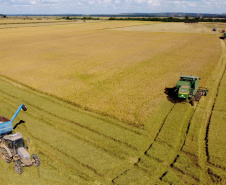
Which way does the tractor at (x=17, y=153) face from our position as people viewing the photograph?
facing the viewer and to the right of the viewer

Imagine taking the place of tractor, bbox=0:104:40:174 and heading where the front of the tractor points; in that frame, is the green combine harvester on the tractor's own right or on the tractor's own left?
on the tractor's own left
